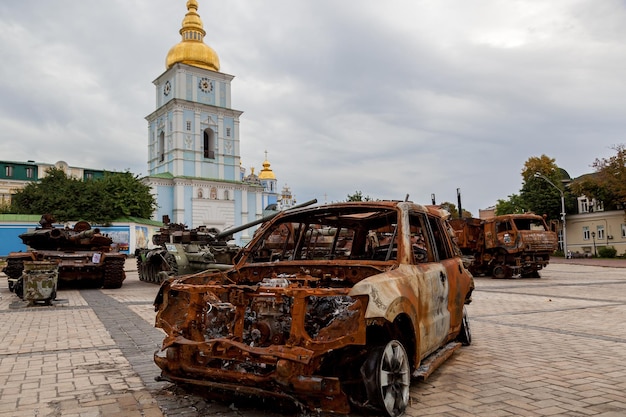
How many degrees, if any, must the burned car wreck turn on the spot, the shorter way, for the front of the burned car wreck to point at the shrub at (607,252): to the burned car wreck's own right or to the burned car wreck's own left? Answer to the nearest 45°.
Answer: approximately 180°

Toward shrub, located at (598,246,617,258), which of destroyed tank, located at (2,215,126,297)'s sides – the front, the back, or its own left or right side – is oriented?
left

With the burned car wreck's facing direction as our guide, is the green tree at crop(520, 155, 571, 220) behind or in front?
behind

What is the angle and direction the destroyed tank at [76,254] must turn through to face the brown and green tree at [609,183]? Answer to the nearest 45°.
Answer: approximately 90° to its left

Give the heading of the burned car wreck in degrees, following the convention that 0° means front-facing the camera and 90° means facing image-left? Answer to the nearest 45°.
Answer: approximately 45°

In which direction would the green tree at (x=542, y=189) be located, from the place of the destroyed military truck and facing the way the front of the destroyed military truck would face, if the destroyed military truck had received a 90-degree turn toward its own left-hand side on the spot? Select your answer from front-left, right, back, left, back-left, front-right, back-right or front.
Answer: front-left

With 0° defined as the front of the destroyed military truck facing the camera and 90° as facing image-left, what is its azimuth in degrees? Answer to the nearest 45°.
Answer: approximately 315°

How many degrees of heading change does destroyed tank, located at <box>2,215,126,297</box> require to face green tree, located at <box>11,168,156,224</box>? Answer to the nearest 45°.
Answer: approximately 180°

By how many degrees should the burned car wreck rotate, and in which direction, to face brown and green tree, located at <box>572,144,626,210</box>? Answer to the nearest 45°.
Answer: approximately 180°

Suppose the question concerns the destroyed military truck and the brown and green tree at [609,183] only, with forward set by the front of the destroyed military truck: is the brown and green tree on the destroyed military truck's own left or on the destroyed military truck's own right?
on the destroyed military truck's own left

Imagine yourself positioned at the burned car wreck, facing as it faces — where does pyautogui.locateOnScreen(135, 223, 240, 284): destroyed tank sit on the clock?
The destroyed tank is roughly at 4 o'clock from the burned car wreck.

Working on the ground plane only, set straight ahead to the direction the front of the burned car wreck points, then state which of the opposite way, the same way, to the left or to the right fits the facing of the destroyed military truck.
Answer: to the left
